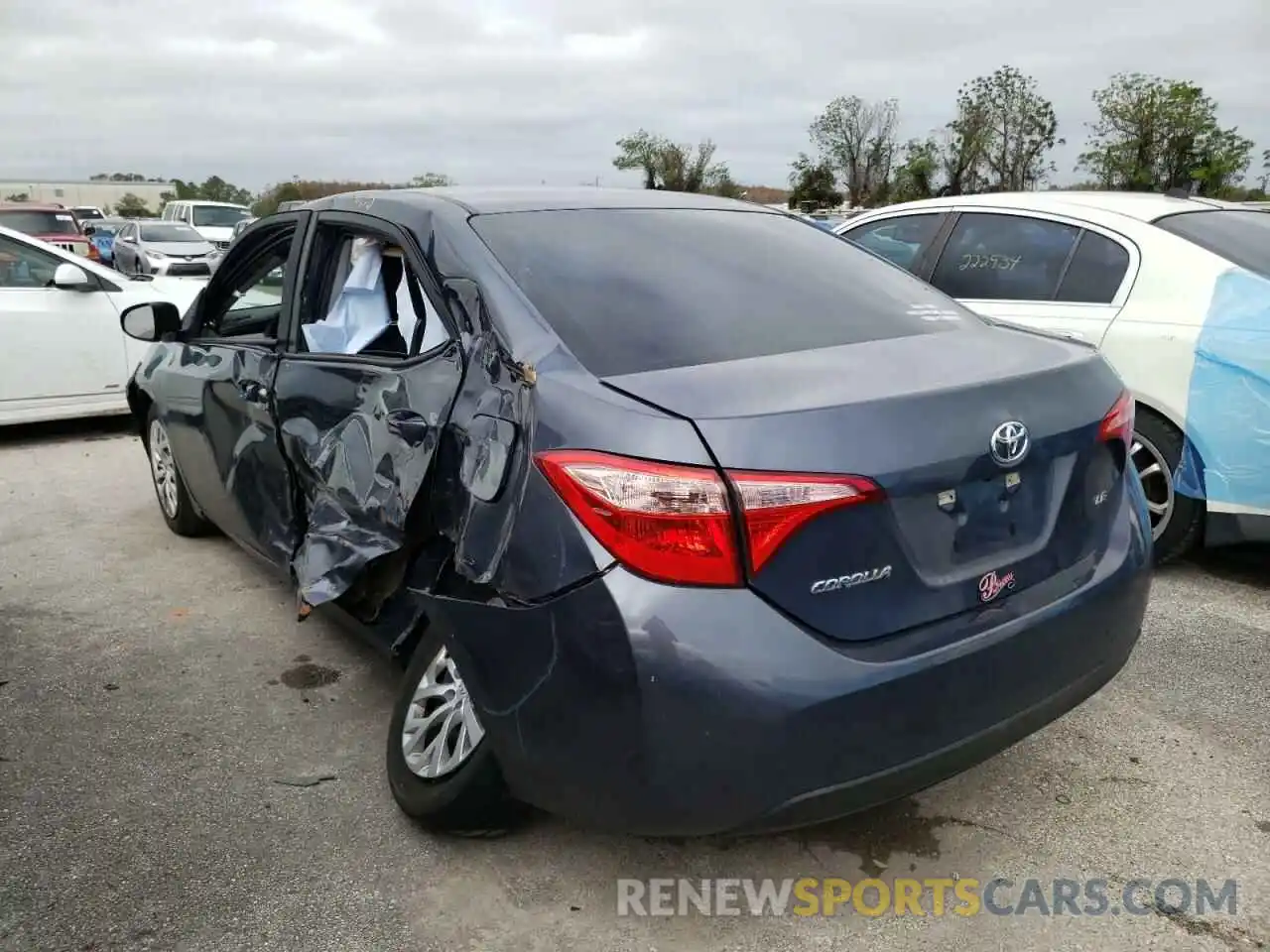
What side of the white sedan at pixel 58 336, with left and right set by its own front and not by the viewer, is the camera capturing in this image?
right

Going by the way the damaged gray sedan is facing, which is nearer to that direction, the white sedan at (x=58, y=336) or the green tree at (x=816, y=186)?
the white sedan

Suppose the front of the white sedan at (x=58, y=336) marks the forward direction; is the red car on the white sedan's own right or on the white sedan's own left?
on the white sedan's own left

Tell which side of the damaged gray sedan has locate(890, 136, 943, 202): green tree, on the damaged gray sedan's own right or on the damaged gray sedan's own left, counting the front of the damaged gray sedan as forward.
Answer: on the damaged gray sedan's own right

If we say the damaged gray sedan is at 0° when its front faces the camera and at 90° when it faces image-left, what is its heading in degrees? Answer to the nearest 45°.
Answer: approximately 135°
